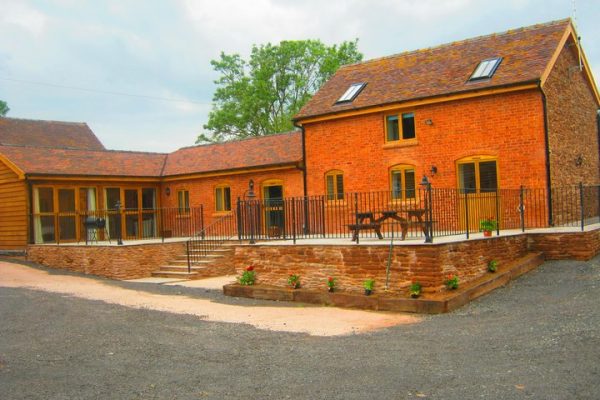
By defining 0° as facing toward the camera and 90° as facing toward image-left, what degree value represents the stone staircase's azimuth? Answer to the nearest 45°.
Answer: approximately 45°

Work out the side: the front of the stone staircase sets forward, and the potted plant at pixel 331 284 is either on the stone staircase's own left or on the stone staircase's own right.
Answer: on the stone staircase's own left

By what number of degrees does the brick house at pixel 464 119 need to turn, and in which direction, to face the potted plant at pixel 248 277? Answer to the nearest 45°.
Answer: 0° — it already faces it

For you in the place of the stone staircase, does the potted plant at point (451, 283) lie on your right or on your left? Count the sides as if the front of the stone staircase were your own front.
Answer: on your left

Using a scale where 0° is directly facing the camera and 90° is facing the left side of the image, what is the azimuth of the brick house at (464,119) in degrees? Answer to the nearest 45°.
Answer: approximately 45°
